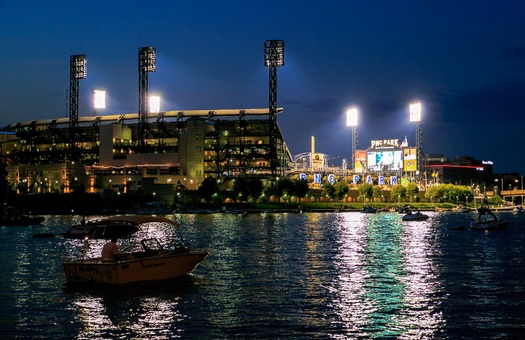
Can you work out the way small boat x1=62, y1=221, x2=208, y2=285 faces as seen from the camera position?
facing away from the viewer and to the right of the viewer
